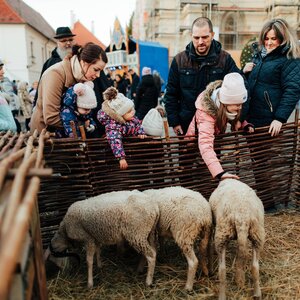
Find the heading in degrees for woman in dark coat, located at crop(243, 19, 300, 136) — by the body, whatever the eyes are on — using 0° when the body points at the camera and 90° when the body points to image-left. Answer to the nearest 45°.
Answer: approximately 45°

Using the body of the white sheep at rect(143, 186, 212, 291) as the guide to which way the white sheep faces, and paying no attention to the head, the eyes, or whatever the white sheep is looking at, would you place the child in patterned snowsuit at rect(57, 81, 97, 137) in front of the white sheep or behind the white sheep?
in front

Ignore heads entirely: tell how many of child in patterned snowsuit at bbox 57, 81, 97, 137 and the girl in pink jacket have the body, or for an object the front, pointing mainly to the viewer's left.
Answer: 0

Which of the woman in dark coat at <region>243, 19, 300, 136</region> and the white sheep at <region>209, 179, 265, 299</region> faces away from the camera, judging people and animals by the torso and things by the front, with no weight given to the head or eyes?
the white sheep

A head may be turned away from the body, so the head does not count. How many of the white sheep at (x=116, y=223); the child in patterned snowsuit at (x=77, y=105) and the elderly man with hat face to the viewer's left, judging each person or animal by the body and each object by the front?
1

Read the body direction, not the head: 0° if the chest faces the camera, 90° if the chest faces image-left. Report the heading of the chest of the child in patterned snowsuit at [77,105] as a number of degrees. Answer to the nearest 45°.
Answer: approximately 315°

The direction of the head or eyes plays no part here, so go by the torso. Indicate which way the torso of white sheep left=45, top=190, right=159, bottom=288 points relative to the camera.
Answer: to the viewer's left
